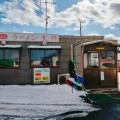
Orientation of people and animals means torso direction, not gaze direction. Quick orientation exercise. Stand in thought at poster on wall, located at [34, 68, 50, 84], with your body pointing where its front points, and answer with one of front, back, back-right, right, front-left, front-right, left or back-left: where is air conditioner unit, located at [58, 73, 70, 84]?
left

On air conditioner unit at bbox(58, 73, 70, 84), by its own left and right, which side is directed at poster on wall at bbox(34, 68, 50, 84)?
right

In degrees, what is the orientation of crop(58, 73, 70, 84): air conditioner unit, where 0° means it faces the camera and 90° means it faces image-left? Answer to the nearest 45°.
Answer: approximately 0°

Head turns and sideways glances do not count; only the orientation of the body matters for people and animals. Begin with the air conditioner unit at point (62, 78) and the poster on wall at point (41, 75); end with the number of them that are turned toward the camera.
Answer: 2
